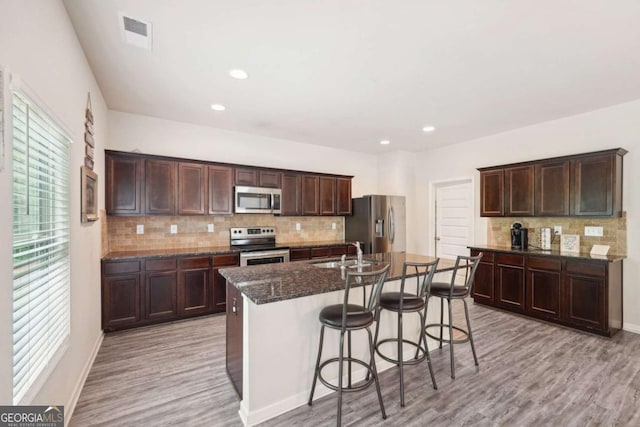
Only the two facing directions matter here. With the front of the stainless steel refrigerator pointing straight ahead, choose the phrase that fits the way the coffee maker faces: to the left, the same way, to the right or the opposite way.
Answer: to the right

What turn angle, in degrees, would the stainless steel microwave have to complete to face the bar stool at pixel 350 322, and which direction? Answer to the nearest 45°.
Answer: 0° — it already faces it

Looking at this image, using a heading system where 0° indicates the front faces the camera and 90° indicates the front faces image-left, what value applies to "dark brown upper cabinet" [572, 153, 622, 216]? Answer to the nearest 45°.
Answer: approximately 45°

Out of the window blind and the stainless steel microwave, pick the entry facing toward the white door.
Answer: the window blind

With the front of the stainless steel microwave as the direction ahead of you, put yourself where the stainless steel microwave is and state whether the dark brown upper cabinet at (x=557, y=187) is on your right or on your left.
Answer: on your left

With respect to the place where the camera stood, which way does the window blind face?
facing to the right of the viewer

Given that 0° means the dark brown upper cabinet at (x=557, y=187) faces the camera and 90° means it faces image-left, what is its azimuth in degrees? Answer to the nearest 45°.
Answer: approximately 45°

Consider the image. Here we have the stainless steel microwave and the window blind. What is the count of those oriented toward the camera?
1

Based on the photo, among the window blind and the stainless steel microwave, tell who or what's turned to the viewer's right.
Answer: the window blind
